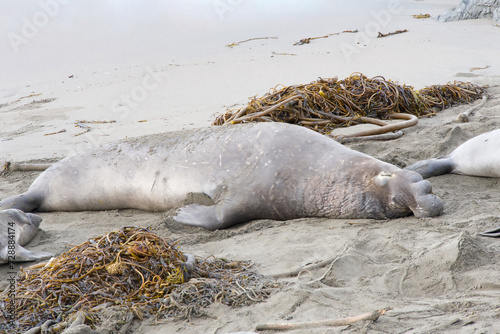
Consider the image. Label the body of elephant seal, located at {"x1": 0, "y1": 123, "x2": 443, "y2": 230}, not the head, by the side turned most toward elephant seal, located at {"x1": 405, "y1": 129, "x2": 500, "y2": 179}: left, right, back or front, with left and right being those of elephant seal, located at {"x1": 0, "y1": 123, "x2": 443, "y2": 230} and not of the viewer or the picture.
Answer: front

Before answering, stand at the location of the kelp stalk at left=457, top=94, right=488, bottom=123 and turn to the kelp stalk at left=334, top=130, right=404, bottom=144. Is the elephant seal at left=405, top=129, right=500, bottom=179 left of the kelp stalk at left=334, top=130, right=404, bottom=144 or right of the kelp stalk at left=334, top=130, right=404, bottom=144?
left

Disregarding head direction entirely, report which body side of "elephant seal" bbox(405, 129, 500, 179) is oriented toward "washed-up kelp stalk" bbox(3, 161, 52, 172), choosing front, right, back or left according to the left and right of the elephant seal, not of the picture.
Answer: back

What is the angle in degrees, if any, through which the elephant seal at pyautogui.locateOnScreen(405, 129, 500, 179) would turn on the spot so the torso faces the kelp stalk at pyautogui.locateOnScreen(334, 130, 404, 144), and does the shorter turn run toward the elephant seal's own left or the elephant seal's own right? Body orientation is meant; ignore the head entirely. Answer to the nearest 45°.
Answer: approximately 135° to the elephant seal's own left

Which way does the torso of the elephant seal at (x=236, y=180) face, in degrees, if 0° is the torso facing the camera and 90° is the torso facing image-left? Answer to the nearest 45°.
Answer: approximately 270°

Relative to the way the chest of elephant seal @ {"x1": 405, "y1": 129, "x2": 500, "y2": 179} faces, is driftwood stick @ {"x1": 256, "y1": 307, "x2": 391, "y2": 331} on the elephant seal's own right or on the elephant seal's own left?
on the elephant seal's own right

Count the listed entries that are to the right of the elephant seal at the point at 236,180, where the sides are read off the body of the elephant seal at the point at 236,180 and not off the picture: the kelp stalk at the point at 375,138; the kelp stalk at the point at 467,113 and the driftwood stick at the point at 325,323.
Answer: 1

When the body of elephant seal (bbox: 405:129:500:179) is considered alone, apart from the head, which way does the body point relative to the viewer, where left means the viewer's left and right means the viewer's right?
facing to the right of the viewer
